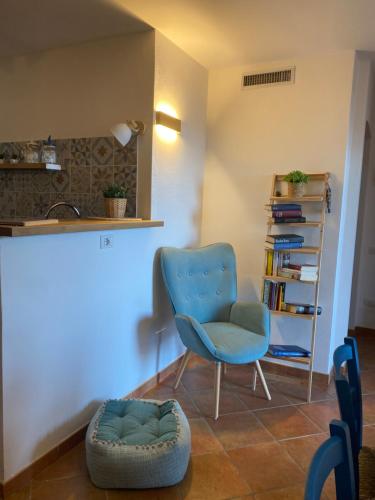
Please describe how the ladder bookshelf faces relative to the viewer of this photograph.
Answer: facing the viewer

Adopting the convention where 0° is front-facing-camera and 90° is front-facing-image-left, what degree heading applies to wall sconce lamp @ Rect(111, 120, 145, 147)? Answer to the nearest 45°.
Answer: approximately 45°

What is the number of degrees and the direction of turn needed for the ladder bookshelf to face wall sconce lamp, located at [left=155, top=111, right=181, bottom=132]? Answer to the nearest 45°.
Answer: approximately 45° to its right

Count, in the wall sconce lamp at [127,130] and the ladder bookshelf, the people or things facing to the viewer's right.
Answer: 0

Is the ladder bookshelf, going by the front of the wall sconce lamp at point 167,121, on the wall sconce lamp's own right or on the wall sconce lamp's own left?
on the wall sconce lamp's own left

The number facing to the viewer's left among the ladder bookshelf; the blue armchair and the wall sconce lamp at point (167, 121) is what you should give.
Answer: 0

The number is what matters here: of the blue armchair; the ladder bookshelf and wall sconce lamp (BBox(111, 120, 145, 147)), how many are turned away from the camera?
0

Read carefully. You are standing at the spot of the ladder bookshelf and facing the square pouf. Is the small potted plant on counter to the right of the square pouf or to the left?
right

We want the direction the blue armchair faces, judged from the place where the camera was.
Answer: facing the viewer and to the right of the viewer

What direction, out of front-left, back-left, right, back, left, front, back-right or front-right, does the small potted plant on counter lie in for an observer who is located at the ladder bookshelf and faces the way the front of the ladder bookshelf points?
front-right

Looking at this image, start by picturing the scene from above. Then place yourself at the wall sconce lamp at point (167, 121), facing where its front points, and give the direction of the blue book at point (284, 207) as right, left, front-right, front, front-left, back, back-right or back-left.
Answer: front-left
